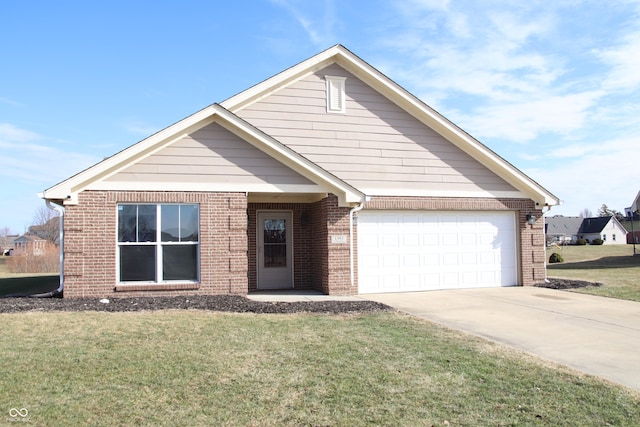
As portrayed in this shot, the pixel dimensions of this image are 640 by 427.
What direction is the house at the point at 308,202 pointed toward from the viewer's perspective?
toward the camera

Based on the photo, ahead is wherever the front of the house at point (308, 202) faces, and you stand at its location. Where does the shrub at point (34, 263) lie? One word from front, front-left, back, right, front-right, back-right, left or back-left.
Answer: back-right
